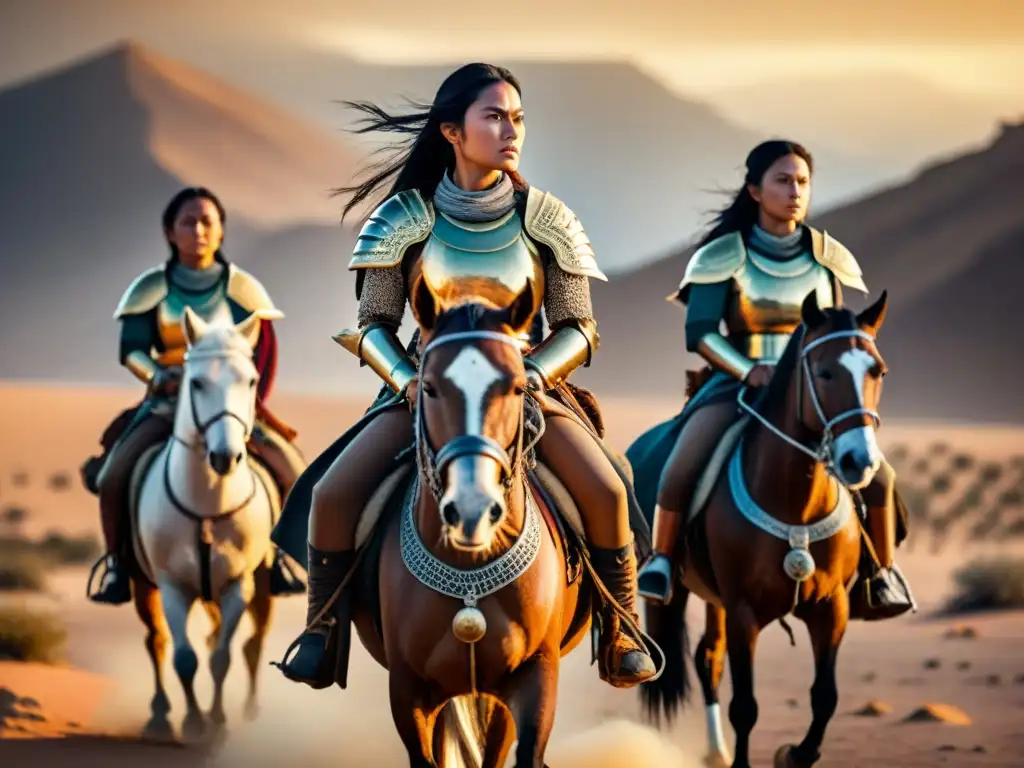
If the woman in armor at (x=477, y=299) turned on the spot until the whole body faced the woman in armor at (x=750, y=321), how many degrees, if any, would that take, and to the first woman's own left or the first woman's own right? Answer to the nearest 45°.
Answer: approximately 135° to the first woman's own left

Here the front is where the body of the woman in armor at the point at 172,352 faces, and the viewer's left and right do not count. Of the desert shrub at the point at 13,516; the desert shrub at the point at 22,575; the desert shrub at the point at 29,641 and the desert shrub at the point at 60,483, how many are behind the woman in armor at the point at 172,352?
4

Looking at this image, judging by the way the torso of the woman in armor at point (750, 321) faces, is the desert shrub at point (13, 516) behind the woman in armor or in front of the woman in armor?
behind

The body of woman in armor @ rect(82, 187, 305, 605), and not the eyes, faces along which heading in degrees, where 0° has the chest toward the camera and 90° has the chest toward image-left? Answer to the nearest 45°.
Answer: approximately 0°

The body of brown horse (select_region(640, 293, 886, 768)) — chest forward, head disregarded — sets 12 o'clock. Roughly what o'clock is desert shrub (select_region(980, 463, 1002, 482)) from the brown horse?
The desert shrub is roughly at 8 o'clock from the brown horse.

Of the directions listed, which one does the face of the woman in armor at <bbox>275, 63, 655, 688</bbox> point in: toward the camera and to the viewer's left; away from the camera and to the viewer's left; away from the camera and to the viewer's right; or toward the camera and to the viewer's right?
toward the camera and to the viewer's right

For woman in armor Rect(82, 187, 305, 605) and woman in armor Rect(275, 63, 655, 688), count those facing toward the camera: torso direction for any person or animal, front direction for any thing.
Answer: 2

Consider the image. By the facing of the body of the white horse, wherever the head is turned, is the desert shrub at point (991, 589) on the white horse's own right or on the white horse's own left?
on the white horse's own left

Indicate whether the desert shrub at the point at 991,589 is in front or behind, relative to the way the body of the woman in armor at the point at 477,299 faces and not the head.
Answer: behind

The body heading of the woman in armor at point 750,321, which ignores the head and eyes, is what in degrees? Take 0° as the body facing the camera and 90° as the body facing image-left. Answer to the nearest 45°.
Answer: approximately 315°

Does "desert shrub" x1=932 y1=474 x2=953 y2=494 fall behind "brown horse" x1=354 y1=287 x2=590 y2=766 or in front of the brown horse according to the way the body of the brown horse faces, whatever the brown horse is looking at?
behind

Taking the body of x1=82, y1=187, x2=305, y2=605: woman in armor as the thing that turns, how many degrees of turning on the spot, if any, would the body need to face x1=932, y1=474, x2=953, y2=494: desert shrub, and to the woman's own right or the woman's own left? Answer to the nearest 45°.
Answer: approximately 135° to the woman's own left
